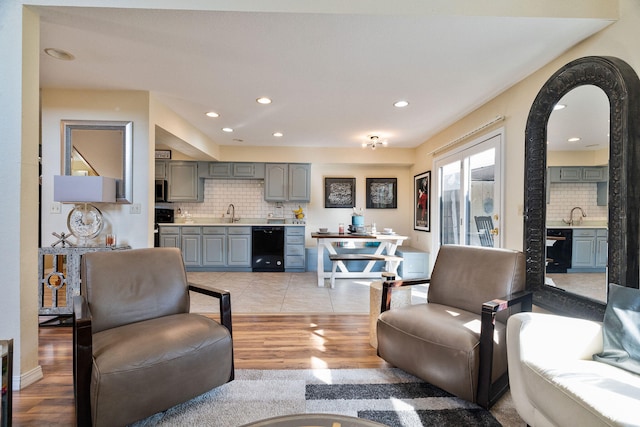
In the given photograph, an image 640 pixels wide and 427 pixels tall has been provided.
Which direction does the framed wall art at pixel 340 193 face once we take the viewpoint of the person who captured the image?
facing the viewer

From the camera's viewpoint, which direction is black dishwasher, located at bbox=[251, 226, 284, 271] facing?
toward the camera

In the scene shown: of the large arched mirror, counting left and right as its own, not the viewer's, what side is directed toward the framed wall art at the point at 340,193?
right

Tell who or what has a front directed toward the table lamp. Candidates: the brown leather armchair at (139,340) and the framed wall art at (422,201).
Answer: the framed wall art

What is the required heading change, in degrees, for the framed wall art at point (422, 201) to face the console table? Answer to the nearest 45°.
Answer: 0° — it already faces it

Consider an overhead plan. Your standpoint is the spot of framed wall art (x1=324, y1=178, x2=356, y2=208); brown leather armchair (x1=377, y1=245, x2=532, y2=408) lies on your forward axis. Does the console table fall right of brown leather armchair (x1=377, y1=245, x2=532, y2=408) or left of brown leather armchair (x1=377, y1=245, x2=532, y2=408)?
right

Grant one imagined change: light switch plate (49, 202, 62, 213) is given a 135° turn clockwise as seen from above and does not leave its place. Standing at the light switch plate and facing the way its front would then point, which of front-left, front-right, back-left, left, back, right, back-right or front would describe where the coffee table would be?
back-left

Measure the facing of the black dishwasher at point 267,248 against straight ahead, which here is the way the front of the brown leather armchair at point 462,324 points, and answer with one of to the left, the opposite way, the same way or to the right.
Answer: to the left

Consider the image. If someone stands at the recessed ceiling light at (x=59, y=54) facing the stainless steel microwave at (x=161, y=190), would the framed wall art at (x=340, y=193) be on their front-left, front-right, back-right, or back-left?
front-right

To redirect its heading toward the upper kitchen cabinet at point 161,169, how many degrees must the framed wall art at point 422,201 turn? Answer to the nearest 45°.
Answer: approximately 45° to its right

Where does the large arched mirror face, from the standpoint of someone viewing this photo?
facing the viewer and to the left of the viewer

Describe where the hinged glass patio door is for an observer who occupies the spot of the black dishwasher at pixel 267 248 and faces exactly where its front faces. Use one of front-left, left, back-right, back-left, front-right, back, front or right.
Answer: front-left

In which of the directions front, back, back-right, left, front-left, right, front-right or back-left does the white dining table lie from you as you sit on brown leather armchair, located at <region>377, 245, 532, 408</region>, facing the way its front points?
right

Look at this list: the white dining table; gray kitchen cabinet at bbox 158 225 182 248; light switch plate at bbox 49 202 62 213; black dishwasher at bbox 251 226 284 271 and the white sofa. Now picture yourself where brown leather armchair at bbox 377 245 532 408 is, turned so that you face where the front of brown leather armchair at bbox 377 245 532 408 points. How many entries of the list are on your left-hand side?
1

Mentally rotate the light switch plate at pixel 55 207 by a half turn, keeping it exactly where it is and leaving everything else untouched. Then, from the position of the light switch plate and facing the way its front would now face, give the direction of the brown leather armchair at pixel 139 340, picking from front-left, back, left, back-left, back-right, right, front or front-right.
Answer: back
